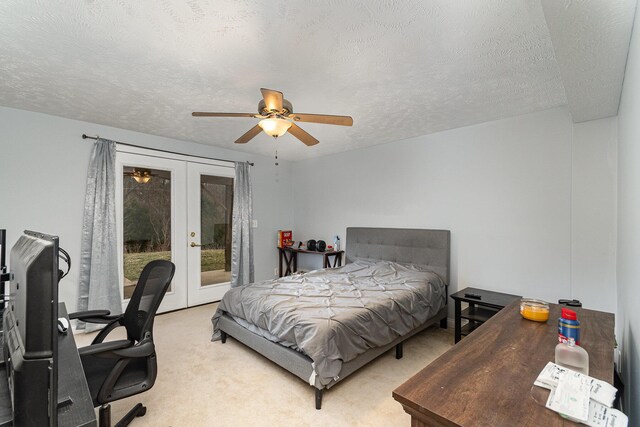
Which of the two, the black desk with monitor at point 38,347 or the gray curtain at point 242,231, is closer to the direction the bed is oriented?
the black desk with monitor

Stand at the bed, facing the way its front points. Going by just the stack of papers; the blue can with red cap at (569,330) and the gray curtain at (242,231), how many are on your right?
1

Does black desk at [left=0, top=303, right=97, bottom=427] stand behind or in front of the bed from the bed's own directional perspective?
in front

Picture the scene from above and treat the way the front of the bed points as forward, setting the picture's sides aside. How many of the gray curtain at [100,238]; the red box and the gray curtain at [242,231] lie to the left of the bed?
0

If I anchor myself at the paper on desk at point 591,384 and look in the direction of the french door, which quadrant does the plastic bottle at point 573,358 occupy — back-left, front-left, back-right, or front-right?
front-right

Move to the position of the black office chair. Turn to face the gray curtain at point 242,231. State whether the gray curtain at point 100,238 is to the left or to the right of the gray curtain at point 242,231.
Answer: left

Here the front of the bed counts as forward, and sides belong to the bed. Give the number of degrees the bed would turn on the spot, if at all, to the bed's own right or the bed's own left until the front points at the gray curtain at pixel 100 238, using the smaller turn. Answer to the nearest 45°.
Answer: approximately 45° to the bed's own right

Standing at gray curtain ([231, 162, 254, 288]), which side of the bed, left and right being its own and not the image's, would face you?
right

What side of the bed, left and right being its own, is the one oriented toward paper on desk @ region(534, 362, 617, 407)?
left

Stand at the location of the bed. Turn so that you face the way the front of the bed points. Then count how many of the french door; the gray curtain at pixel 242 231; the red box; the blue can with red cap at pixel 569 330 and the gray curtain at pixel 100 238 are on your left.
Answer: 1

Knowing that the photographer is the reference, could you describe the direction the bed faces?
facing the viewer and to the left of the viewer

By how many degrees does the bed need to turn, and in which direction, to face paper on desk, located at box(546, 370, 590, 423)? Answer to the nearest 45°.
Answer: approximately 45° to its left

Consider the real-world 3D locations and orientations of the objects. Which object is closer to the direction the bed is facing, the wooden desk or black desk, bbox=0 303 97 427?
the black desk

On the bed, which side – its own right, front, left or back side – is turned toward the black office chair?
front

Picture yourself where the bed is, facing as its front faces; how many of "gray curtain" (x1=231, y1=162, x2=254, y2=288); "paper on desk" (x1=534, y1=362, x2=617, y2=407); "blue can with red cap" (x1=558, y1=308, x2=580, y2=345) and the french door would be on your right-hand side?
2

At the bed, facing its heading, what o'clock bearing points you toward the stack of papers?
The stack of papers is roughly at 10 o'clock from the bed.

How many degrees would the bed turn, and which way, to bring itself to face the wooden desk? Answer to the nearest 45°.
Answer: approximately 45° to its left
